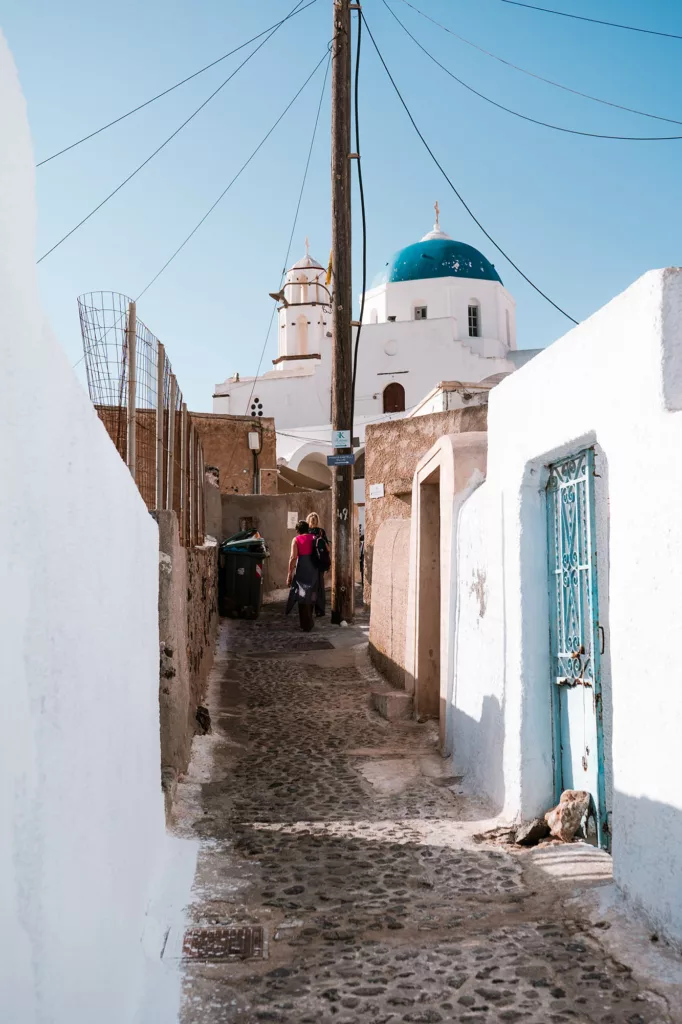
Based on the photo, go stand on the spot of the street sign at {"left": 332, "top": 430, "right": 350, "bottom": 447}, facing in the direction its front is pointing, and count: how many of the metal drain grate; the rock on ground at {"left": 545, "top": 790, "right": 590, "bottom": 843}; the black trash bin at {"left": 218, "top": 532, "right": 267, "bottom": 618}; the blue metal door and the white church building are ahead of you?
3

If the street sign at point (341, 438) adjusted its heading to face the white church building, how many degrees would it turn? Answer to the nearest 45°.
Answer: approximately 180°

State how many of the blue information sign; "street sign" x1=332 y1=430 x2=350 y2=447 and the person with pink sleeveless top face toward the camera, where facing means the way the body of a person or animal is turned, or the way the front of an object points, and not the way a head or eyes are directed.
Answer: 2

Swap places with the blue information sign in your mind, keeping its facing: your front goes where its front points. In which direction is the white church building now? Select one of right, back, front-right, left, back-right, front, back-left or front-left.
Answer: back

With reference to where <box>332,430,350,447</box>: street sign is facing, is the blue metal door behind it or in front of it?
in front

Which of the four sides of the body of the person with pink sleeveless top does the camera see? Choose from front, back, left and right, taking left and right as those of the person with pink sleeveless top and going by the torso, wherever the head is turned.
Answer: back

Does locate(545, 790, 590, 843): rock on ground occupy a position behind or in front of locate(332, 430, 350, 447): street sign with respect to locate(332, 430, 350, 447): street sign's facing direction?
in front

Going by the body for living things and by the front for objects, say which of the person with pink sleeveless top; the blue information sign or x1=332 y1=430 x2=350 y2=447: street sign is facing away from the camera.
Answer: the person with pink sleeveless top

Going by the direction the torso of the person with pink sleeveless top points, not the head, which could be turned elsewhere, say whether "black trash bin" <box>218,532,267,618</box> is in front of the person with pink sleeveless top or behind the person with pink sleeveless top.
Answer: in front

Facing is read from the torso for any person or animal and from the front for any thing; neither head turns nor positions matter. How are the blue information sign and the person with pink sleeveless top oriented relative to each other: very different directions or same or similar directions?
very different directions
